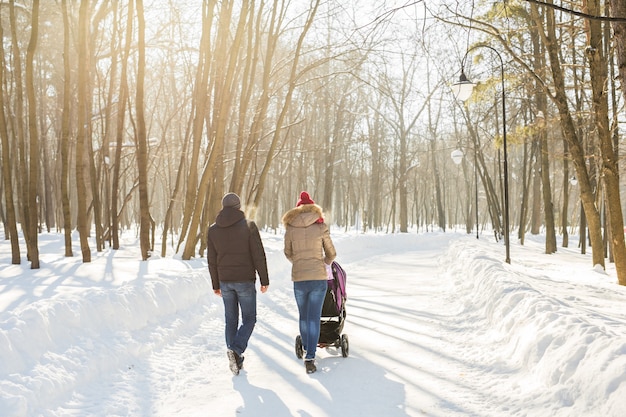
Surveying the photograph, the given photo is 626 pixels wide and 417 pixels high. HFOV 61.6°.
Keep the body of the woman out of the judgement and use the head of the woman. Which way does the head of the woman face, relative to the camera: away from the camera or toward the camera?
away from the camera

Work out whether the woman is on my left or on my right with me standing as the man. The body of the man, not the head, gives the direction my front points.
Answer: on my right

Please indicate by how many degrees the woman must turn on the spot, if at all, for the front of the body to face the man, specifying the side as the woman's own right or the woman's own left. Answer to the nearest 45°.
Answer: approximately 90° to the woman's own left

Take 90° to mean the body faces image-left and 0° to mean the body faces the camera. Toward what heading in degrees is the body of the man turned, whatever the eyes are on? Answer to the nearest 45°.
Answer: approximately 180°

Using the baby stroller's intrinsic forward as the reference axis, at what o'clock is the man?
The man is roughly at 8 o'clock from the baby stroller.

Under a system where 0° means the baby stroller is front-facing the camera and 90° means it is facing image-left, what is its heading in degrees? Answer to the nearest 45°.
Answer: approximately 180°

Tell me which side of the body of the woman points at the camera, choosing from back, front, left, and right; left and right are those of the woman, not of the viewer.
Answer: back

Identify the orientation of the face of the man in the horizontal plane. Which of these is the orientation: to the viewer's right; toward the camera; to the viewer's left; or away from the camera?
away from the camera
